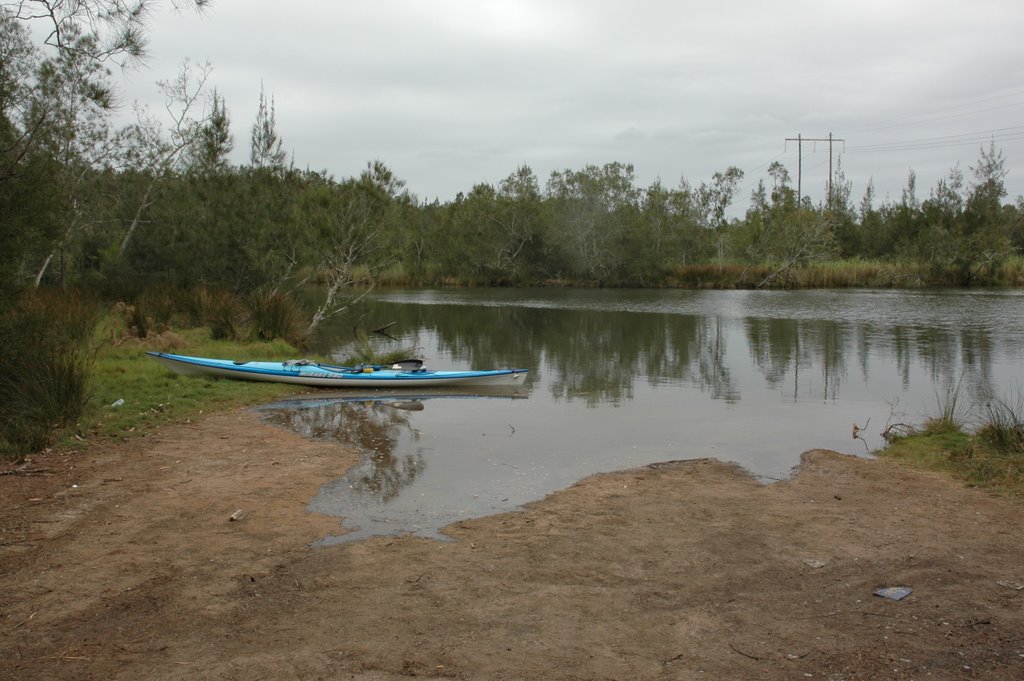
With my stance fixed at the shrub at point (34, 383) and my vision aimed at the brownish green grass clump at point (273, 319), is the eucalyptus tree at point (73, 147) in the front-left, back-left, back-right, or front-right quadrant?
front-left

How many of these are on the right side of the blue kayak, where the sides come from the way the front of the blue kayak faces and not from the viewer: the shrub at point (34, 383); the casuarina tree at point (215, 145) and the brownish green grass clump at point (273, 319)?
2

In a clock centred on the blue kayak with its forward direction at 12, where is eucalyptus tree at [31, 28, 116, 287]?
The eucalyptus tree is roughly at 2 o'clock from the blue kayak.

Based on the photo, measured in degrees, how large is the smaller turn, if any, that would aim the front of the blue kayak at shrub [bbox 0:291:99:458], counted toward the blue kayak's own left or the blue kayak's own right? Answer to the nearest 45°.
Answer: approximately 45° to the blue kayak's own left

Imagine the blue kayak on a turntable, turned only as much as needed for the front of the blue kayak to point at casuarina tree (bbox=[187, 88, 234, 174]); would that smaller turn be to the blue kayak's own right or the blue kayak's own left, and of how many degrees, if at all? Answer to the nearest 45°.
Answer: approximately 90° to the blue kayak's own right

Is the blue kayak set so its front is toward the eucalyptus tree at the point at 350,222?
no

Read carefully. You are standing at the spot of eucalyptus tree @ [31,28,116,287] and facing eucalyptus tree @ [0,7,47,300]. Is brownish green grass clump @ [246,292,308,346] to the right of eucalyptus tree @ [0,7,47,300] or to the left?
left

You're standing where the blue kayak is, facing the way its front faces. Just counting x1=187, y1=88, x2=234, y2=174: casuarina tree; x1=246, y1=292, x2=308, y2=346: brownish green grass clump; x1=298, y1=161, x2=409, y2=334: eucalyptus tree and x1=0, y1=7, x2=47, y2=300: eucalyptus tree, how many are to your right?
3

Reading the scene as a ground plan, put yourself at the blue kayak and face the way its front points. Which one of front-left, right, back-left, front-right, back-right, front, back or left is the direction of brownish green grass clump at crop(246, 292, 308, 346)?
right

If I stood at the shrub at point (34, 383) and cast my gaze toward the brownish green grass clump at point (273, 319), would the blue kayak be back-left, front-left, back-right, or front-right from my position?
front-right

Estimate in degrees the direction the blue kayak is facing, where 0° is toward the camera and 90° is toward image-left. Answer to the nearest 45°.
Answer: approximately 90°

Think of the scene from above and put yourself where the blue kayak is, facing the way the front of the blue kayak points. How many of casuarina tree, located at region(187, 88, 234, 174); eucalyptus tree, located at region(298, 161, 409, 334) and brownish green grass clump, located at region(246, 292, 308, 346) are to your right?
3
